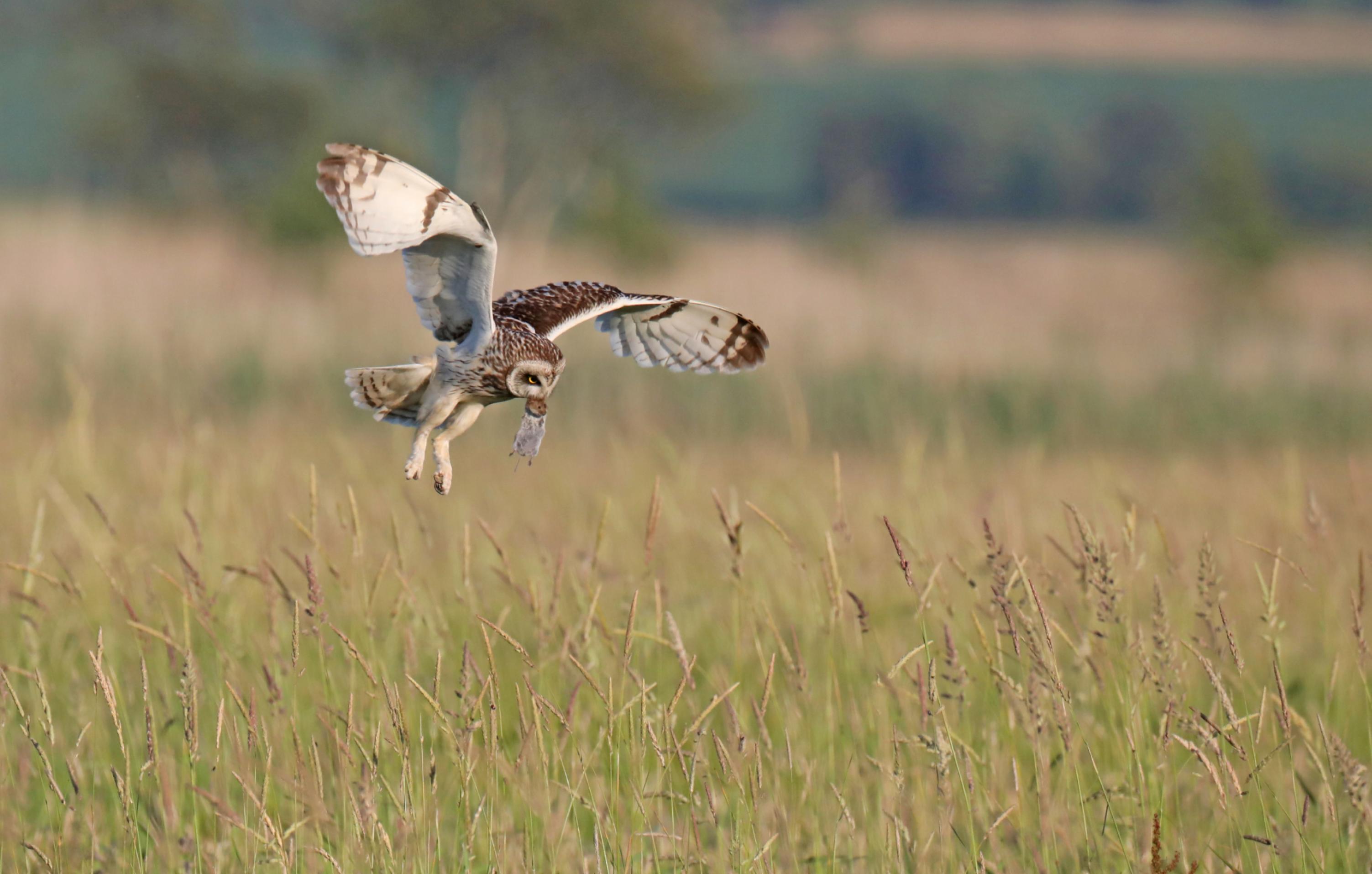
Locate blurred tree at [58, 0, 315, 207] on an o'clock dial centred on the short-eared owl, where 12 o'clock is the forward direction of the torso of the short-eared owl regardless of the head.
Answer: The blurred tree is roughly at 7 o'clock from the short-eared owl.

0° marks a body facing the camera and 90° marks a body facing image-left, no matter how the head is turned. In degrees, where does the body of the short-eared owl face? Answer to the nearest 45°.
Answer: approximately 315°

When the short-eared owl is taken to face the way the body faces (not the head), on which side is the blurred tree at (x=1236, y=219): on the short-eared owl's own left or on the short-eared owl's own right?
on the short-eared owl's own left

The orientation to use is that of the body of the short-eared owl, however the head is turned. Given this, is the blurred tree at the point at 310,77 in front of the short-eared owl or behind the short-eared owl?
behind
